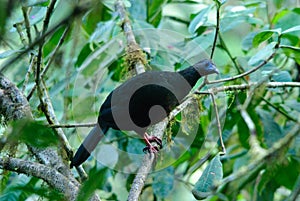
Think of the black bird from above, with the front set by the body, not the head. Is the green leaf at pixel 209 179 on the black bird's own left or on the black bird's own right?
on the black bird's own right

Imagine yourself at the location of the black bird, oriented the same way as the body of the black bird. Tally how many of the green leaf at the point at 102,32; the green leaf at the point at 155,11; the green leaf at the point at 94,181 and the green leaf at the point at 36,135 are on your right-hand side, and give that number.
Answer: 2

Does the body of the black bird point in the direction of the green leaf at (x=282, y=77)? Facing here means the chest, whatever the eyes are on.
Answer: yes

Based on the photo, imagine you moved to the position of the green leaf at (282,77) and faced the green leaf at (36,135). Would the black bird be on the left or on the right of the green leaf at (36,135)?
right

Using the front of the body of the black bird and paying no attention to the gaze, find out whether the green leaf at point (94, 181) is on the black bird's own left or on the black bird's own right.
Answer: on the black bird's own right

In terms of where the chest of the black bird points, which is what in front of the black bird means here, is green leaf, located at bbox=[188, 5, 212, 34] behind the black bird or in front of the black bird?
in front

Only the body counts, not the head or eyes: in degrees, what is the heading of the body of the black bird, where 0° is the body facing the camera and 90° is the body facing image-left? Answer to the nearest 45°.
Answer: approximately 270°

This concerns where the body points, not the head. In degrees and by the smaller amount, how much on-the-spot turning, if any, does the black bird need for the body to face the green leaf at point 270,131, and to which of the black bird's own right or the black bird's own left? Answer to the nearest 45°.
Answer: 0° — it already faces it

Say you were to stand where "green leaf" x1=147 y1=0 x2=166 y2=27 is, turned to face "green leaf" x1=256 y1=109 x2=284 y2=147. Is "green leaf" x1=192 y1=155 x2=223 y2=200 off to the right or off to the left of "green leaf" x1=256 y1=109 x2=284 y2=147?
right

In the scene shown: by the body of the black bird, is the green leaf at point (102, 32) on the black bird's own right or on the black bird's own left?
on the black bird's own left
